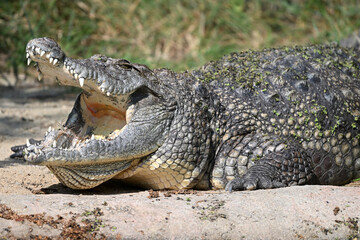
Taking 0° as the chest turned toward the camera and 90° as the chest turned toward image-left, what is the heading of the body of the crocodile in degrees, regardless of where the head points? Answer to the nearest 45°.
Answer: approximately 90°
